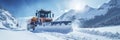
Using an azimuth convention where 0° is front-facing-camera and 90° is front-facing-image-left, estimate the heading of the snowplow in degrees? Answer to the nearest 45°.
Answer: approximately 315°
